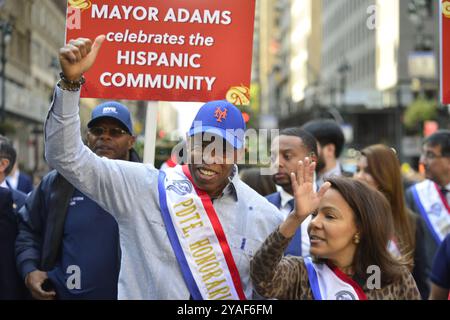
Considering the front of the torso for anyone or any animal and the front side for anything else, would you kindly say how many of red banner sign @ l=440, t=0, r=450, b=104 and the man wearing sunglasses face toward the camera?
2

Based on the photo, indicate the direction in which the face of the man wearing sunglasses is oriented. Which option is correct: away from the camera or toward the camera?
toward the camera

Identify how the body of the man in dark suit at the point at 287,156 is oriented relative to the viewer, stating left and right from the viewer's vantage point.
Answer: facing the viewer and to the left of the viewer

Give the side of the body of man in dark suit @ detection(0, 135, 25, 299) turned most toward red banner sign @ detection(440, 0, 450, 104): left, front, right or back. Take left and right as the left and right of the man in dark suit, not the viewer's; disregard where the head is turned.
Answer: left

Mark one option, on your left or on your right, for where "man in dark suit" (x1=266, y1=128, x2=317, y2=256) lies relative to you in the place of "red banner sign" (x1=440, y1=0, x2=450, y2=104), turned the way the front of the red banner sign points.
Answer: on your right

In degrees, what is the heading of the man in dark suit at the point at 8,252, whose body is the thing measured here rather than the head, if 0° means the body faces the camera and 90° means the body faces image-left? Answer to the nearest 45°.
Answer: approximately 45°

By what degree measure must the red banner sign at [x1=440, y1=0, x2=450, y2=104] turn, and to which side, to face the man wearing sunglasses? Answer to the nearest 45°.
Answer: approximately 90° to its right

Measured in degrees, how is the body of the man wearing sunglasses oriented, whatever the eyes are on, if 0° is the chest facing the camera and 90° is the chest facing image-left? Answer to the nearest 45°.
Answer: approximately 0°

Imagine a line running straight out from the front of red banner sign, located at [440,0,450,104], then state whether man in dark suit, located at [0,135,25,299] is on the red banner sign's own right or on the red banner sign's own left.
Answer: on the red banner sign's own right

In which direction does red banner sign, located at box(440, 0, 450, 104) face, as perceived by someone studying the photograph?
facing the viewer
